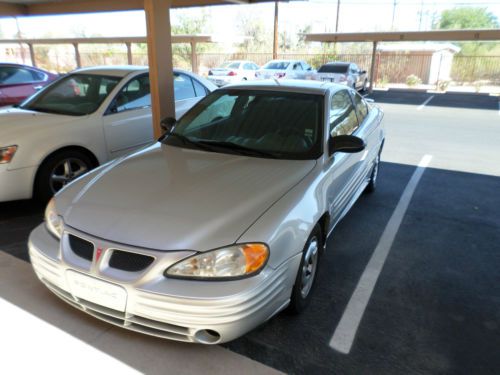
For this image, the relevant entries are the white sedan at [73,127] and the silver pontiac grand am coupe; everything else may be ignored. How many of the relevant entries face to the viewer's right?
0

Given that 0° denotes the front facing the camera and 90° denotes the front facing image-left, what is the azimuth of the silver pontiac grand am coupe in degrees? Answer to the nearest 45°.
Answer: approximately 45°

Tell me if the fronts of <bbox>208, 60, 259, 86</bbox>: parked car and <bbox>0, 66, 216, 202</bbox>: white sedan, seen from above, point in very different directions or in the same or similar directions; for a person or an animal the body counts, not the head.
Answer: very different directions

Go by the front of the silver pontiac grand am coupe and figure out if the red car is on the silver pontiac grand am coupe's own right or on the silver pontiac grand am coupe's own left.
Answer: on the silver pontiac grand am coupe's own right

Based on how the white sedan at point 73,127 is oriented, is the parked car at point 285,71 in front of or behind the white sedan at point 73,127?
behind

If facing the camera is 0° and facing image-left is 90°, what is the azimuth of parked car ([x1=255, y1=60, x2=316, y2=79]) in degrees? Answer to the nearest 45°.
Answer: approximately 225°

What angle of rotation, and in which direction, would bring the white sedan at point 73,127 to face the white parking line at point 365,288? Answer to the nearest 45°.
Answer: approximately 90° to its left

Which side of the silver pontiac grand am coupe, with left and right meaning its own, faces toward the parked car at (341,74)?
back

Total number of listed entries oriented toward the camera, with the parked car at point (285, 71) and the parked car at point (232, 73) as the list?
0

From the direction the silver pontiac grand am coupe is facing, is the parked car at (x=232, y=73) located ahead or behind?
behind
